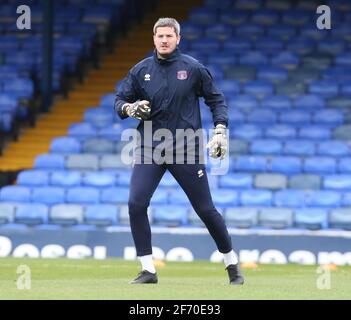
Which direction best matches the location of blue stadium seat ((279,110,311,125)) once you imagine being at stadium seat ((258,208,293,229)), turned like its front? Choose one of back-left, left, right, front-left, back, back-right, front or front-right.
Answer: back

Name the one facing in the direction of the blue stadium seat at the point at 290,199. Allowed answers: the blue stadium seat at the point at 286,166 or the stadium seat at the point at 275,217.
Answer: the blue stadium seat at the point at 286,166

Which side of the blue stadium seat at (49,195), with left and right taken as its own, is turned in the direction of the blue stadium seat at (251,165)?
left

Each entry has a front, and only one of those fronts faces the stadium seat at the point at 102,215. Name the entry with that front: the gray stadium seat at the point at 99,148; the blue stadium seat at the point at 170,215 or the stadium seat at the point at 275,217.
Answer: the gray stadium seat at the point at 99,148

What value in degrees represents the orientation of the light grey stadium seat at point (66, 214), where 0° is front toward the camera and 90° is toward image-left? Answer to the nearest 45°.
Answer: approximately 0°

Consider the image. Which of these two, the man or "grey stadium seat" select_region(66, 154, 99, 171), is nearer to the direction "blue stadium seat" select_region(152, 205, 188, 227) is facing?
the man

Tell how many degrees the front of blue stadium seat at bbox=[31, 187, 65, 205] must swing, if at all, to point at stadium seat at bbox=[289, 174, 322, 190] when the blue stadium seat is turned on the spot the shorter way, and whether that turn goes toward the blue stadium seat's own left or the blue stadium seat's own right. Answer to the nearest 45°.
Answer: approximately 90° to the blue stadium seat's own left

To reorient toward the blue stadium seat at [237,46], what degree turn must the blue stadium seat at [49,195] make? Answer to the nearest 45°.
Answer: approximately 135° to its left

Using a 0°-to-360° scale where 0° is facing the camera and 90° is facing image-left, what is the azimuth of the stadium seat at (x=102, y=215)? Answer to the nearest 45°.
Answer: approximately 0°

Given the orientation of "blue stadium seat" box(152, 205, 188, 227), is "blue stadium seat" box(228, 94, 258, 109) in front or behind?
behind

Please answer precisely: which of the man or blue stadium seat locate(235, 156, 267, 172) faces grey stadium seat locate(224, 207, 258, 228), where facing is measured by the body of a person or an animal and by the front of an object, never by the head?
blue stadium seat locate(235, 156, 267, 172)
